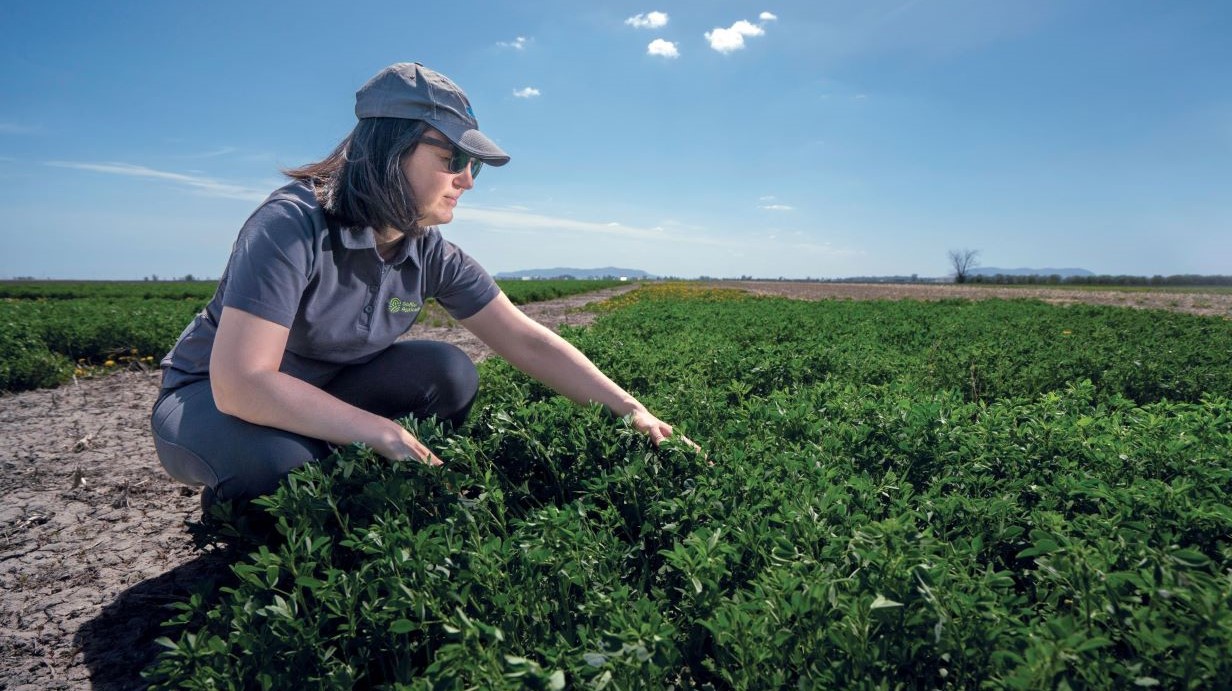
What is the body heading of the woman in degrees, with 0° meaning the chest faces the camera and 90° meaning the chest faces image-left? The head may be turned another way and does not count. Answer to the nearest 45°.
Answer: approximately 315°
